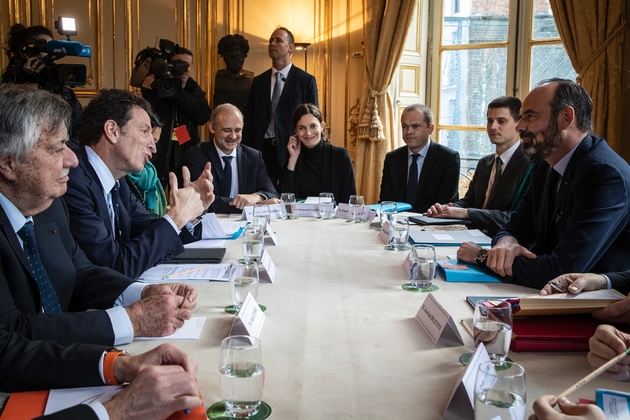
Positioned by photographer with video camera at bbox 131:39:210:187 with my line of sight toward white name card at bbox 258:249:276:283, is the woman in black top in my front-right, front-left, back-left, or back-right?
front-left

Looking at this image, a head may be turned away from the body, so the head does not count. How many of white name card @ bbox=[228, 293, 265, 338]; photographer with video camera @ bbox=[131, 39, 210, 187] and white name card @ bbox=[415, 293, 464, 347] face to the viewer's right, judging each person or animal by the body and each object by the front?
1

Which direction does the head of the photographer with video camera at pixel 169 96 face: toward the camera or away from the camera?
toward the camera

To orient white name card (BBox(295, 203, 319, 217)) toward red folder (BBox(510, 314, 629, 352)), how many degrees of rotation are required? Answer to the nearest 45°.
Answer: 0° — it already faces it

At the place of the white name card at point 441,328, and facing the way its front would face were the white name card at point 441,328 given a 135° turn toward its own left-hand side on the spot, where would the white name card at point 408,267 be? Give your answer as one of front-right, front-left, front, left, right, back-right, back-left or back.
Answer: left

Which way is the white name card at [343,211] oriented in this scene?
toward the camera

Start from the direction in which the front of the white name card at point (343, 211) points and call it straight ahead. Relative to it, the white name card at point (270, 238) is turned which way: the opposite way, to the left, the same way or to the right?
to the left

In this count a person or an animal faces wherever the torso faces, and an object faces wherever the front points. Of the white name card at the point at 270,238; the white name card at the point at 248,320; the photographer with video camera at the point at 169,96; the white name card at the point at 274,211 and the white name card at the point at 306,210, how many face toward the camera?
3

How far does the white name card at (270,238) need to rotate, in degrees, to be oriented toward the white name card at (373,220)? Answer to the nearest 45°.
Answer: approximately 45° to its left

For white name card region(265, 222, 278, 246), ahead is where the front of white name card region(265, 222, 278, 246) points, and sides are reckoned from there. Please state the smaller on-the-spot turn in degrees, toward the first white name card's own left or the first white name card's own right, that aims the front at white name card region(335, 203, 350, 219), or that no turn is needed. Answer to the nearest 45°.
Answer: approximately 45° to the first white name card's own left

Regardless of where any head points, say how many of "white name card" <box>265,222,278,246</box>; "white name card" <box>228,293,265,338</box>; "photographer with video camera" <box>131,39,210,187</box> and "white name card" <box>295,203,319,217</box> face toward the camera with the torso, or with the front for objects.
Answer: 2

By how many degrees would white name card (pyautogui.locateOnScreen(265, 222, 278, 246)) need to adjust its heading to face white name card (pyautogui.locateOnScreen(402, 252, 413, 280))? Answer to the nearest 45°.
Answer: approximately 45° to its right

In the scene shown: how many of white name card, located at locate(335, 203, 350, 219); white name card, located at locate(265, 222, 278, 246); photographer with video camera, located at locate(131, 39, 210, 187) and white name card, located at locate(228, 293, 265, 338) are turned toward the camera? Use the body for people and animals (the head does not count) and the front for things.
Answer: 2

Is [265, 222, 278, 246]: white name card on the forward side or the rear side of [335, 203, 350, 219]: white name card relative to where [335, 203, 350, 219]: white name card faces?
on the forward side

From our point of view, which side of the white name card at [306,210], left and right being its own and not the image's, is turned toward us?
front
